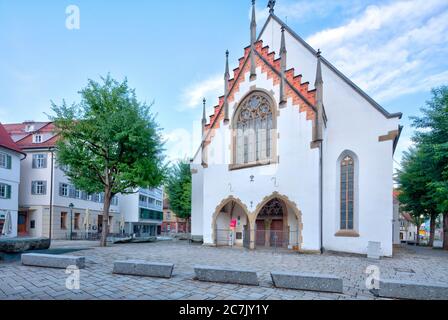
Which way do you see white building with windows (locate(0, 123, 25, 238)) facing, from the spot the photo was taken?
facing the viewer and to the right of the viewer

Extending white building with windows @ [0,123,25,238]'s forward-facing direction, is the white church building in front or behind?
in front

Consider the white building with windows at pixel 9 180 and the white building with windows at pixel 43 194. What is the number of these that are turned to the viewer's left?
0

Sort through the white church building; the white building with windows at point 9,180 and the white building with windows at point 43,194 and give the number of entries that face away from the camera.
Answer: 0

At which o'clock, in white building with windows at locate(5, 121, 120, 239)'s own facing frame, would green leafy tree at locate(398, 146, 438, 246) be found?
The green leafy tree is roughly at 12 o'clock from the white building with windows.

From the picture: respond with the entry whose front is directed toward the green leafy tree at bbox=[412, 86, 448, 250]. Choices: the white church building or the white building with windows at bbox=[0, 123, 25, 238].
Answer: the white building with windows

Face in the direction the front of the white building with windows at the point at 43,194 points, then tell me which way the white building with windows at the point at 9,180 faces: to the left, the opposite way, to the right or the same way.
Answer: the same way

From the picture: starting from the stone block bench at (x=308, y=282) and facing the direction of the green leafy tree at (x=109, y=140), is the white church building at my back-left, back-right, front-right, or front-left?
front-right

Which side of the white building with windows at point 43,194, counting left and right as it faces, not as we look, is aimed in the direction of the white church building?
front

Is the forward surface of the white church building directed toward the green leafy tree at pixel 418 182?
no

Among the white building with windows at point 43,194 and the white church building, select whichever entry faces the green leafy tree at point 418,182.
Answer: the white building with windows

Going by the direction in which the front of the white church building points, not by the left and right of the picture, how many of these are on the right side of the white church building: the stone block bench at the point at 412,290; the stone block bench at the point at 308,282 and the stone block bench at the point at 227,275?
0

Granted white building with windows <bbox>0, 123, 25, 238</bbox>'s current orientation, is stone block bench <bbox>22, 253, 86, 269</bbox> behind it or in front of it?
in front

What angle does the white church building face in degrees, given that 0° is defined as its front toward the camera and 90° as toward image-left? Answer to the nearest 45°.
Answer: approximately 45°

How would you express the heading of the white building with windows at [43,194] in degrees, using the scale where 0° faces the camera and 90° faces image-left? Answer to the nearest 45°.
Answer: approximately 315°
